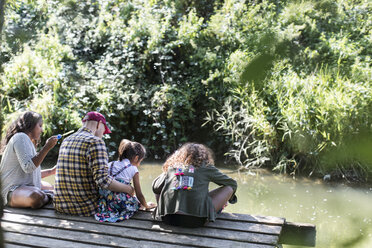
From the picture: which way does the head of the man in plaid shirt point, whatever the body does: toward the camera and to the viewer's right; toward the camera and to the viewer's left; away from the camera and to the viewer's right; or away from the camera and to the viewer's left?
away from the camera and to the viewer's right

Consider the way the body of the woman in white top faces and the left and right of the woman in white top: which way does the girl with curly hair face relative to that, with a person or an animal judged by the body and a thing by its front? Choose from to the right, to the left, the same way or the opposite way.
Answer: to the left

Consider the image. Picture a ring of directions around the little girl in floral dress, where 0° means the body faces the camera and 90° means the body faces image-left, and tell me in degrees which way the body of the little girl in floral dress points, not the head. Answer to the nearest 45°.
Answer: approximately 225°

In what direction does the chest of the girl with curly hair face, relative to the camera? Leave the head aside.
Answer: away from the camera

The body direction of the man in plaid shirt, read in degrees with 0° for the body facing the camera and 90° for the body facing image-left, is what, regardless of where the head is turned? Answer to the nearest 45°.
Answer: approximately 225°

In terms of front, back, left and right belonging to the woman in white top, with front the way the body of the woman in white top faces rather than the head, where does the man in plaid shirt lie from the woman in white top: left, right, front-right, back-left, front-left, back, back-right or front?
front-right

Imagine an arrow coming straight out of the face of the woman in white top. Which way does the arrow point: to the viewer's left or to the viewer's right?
to the viewer's right

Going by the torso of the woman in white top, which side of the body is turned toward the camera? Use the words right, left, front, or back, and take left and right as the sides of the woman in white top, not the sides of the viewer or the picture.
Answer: right

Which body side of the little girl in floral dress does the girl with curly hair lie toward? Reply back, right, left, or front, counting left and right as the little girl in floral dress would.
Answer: right

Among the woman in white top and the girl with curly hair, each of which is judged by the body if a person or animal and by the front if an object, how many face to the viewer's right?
1

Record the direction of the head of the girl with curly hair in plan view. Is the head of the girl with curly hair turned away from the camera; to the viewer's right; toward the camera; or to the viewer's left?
away from the camera

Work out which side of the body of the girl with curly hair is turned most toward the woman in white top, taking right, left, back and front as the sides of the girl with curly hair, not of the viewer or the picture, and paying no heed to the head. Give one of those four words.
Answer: left
